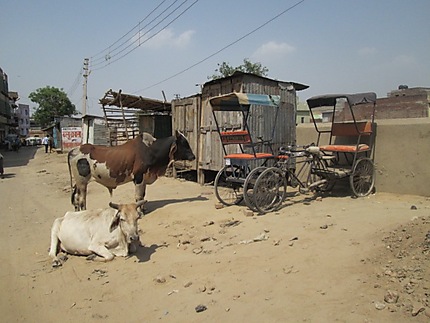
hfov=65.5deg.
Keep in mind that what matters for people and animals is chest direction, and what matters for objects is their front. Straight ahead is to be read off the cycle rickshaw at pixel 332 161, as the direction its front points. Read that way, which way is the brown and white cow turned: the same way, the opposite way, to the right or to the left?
the opposite way

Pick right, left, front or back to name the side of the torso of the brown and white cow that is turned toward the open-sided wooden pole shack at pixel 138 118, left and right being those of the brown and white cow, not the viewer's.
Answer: left

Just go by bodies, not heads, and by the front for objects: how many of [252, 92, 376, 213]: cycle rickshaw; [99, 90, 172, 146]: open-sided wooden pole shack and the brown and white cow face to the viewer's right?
1

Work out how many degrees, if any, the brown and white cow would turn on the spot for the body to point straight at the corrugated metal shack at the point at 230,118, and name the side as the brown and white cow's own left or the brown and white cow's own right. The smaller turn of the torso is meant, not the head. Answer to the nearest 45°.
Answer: approximately 45° to the brown and white cow's own left

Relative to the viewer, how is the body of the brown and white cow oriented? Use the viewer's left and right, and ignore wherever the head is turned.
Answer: facing to the right of the viewer

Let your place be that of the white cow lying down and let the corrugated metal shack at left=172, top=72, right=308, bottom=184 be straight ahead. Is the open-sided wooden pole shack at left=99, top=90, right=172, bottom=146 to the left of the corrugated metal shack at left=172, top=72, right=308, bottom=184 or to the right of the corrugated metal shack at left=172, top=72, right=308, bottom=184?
left

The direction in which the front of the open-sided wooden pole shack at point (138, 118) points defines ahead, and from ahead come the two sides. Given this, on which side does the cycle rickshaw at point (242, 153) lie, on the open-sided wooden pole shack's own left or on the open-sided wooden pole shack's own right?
on the open-sided wooden pole shack's own left

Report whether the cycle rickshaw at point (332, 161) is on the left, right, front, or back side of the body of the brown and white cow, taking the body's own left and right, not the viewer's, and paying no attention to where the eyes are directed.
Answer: front

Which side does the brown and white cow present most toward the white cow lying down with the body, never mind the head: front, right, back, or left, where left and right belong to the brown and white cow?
right

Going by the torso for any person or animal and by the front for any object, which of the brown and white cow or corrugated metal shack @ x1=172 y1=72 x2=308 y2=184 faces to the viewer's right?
the brown and white cow

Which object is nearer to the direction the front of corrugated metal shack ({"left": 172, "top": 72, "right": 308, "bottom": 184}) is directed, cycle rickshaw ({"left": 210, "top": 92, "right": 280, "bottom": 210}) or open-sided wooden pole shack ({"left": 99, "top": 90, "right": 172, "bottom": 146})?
the cycle rickshaw

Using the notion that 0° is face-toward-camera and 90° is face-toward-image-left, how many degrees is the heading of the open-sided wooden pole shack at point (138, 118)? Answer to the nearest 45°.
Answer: approximately 45°

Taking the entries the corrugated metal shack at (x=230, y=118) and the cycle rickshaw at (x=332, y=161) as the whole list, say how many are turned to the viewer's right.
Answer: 0

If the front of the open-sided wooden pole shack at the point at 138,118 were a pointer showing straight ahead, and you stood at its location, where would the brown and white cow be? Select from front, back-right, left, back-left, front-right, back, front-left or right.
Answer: front-left
